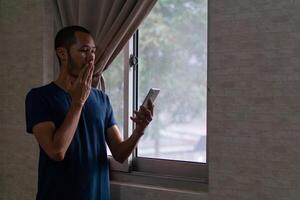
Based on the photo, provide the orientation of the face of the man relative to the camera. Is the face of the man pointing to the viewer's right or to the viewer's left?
to the viewer's right

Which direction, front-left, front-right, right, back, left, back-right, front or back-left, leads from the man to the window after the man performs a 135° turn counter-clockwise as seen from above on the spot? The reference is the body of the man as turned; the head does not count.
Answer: front-right

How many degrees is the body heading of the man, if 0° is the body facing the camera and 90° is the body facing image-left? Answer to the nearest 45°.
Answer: approximately 315°
